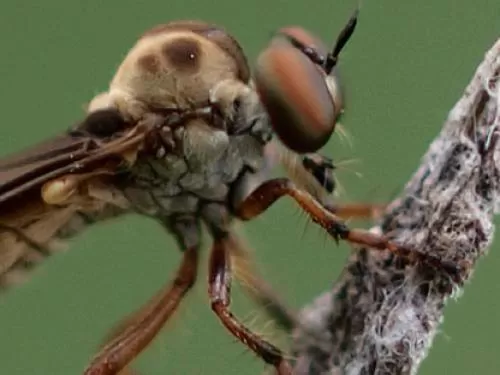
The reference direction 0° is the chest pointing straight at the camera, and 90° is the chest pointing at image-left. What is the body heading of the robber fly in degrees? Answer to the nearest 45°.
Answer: approximately 270°
